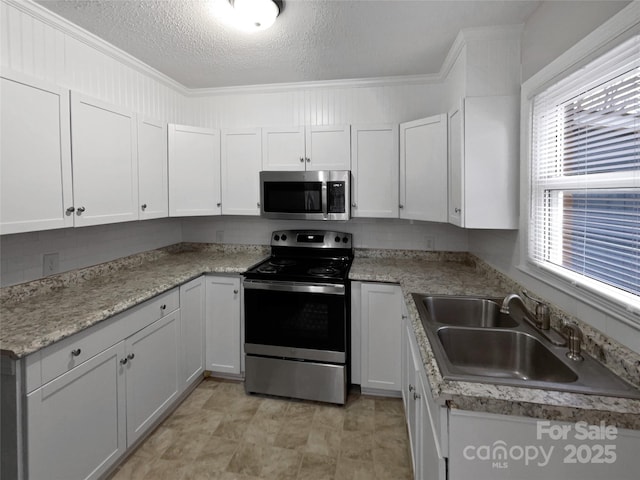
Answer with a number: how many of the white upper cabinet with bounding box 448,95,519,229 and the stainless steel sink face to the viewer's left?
2

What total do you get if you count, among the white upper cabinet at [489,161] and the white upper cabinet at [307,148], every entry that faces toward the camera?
1

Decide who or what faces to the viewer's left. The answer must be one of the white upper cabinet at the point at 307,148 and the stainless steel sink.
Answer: the stainless steel sink

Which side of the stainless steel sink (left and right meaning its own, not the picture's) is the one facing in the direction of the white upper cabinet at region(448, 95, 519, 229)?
right

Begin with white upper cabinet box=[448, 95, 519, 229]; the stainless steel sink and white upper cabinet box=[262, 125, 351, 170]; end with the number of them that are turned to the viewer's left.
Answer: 2

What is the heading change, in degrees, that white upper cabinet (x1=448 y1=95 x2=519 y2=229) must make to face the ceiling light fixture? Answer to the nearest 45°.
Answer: approximately 45° to its left

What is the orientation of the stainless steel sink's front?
to the viewer's left

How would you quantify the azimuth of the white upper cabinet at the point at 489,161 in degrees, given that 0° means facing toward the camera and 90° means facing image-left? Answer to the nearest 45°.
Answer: approximately 90°

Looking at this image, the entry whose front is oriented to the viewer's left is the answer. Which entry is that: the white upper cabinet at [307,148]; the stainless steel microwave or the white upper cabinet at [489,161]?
the white upper cabinet at [489,161]

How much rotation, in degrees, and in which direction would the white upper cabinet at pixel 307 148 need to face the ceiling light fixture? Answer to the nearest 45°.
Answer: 0° — it already faces it
